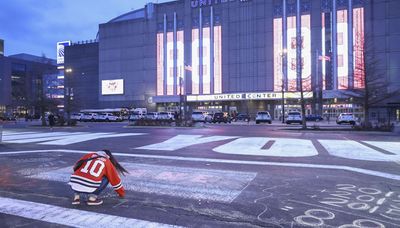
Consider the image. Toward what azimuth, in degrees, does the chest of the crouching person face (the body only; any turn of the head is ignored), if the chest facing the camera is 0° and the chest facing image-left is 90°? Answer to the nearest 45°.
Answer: approximately 225°
